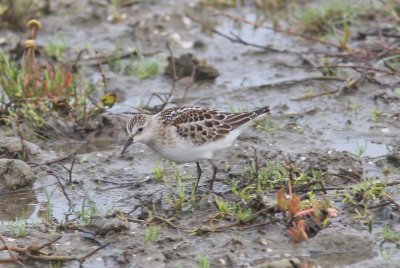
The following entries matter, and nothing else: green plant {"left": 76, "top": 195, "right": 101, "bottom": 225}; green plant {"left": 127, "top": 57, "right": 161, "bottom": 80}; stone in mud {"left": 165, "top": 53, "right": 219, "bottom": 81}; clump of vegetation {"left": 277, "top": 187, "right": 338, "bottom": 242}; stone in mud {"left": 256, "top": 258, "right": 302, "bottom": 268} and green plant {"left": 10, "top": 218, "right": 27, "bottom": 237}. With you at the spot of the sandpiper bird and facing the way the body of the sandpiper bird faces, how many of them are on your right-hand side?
2

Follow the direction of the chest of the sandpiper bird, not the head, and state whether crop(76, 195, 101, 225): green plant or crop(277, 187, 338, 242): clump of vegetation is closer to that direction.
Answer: the green plant

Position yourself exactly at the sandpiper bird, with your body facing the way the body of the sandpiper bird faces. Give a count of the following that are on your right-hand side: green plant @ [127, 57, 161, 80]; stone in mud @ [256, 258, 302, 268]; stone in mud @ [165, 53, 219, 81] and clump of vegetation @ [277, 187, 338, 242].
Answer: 2

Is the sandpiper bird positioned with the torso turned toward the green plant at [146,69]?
no

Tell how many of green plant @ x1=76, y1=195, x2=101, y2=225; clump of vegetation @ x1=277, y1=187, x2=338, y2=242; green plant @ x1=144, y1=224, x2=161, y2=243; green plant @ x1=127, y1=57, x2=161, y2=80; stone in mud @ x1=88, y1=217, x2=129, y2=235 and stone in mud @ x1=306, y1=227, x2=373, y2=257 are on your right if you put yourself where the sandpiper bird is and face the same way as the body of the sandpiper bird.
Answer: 1

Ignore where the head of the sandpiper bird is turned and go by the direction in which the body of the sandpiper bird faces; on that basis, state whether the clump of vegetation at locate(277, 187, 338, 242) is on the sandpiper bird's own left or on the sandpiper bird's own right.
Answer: on the sandpiper bird's own left

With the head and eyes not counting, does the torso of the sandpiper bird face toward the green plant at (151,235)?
no

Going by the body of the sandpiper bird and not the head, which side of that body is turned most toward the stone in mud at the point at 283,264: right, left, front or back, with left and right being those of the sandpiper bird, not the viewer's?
left

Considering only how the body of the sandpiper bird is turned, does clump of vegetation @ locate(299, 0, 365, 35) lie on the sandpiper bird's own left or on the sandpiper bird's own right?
on the sandpiper bird's own right

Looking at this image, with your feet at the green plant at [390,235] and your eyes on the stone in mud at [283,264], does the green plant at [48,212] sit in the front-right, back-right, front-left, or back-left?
front-right

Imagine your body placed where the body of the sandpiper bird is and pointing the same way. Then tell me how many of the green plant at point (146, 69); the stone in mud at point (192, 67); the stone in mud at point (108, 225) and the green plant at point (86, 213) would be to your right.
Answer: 2

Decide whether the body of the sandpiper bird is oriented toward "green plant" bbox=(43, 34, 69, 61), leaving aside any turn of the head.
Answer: no

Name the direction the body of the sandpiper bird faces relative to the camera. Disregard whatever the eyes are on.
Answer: to the viewer's left

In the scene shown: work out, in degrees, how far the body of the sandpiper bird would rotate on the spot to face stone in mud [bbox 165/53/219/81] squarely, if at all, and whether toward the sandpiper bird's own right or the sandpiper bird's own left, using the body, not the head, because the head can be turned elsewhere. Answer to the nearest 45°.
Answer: approximately 90° to the sandpiper bird's own right
